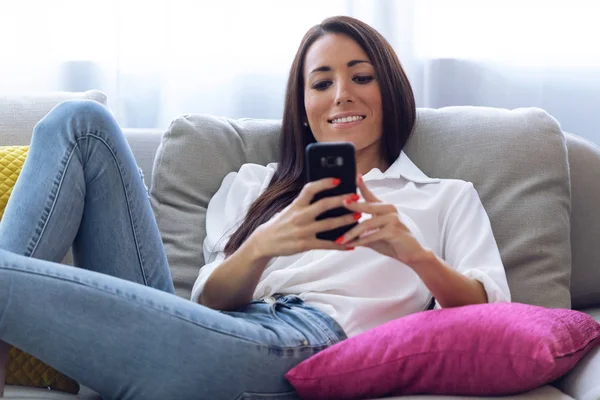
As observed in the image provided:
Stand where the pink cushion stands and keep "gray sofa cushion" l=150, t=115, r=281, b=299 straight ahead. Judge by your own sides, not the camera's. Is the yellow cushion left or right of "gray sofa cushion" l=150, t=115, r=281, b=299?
left

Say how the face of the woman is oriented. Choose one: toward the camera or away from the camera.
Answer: toward the camera

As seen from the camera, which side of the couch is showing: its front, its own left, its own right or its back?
front
